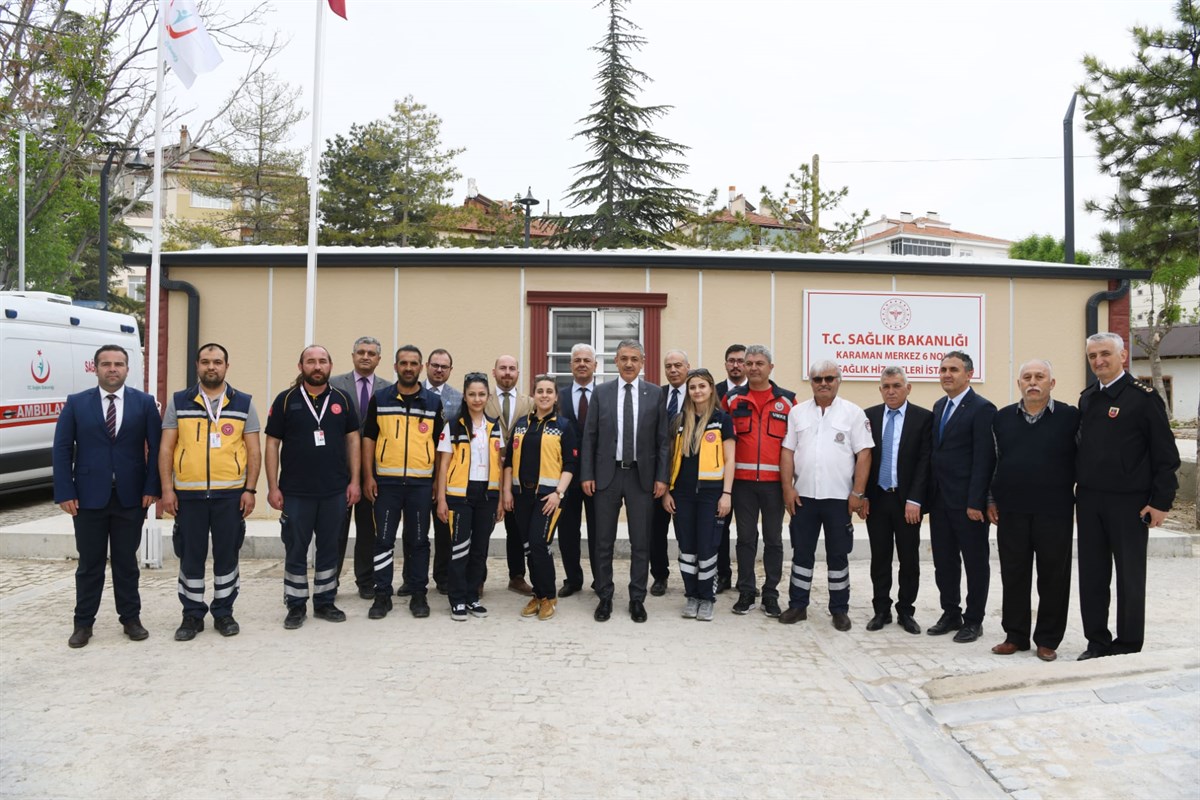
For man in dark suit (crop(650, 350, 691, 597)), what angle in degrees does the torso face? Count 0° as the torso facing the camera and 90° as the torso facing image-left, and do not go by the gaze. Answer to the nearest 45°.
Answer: approximately 0°

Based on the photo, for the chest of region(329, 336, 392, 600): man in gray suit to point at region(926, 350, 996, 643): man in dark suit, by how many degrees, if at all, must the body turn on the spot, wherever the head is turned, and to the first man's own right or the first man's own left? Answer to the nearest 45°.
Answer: approximately 45° to the first man's own left

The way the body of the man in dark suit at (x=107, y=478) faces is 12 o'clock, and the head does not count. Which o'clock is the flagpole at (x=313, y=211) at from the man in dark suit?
The flagpole is roughly at 7 o'clock from the man in dark suit.

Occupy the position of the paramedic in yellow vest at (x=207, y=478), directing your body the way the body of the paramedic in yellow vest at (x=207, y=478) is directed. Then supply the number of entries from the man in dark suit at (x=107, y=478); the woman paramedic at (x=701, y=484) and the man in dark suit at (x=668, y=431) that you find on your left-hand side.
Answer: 2

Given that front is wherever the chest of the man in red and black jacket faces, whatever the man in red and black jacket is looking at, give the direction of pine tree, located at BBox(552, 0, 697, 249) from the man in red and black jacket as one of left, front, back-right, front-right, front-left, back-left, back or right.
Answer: back

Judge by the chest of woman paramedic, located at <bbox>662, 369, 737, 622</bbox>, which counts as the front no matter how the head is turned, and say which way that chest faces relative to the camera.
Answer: toward the camera

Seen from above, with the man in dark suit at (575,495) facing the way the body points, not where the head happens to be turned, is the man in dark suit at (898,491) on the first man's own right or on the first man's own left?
on the first man's own left

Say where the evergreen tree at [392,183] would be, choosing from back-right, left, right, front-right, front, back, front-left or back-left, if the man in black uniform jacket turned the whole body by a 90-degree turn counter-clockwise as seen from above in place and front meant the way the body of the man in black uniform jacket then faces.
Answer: back

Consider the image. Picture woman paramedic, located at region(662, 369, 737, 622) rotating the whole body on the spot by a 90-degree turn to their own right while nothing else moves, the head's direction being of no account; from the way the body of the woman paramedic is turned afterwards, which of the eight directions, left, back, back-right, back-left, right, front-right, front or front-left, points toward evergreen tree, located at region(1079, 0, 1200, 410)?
back-right

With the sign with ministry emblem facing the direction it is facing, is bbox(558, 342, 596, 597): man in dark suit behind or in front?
in front

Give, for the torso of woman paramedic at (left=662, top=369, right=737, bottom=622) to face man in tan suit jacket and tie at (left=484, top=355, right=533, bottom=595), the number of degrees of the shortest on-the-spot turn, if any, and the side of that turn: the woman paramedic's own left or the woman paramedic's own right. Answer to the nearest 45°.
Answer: approximately 90° to the woman paramedic's own right

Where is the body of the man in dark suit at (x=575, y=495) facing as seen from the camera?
toward the camera

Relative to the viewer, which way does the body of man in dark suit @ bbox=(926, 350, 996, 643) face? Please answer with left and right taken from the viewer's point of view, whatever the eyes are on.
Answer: facing the viewer and to the left of the viewer

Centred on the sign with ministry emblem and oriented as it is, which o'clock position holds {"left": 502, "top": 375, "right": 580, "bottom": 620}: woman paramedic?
The woman paramedic is roughly at 1 o'clock from the sign with ministry emblem.

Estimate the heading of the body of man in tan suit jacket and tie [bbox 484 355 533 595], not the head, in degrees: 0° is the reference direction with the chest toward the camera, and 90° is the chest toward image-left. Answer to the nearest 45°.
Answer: approximately 0°
